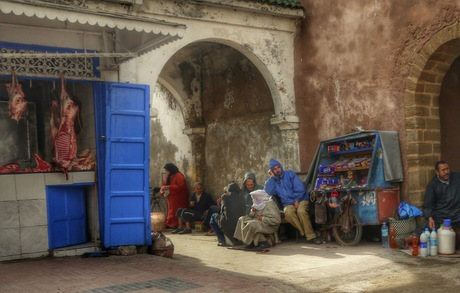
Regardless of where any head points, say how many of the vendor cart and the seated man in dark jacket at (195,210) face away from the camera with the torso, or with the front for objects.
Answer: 0

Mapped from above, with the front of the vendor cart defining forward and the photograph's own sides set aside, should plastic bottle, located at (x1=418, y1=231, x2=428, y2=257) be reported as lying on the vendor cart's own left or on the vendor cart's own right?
on the vendor cart's own left

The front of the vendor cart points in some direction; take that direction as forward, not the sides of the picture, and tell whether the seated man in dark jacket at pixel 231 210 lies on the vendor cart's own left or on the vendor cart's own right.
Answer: on the vendor cart's own right

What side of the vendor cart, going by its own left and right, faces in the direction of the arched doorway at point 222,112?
right

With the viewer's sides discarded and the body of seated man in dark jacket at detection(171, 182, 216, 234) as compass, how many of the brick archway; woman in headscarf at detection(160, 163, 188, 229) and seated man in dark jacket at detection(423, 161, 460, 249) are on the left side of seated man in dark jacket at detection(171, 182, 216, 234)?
2

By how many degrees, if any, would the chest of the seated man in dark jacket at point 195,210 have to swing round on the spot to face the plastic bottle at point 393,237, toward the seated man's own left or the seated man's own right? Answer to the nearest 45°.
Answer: approximately 90° to the seated man's own left

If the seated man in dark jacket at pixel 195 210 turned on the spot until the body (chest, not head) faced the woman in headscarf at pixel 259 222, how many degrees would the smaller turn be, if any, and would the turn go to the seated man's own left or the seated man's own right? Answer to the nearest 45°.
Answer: approximately 45° to the seated man's own left

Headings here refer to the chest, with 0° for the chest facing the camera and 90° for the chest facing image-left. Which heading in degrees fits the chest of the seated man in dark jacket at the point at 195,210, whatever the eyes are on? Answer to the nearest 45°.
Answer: approximately 45°

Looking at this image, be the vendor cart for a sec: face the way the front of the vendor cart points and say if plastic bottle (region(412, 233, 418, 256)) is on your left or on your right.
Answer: on your left

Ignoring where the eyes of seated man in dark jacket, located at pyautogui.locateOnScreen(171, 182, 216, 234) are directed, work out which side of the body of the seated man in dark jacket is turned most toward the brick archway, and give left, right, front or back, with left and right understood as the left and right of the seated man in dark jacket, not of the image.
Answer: left
